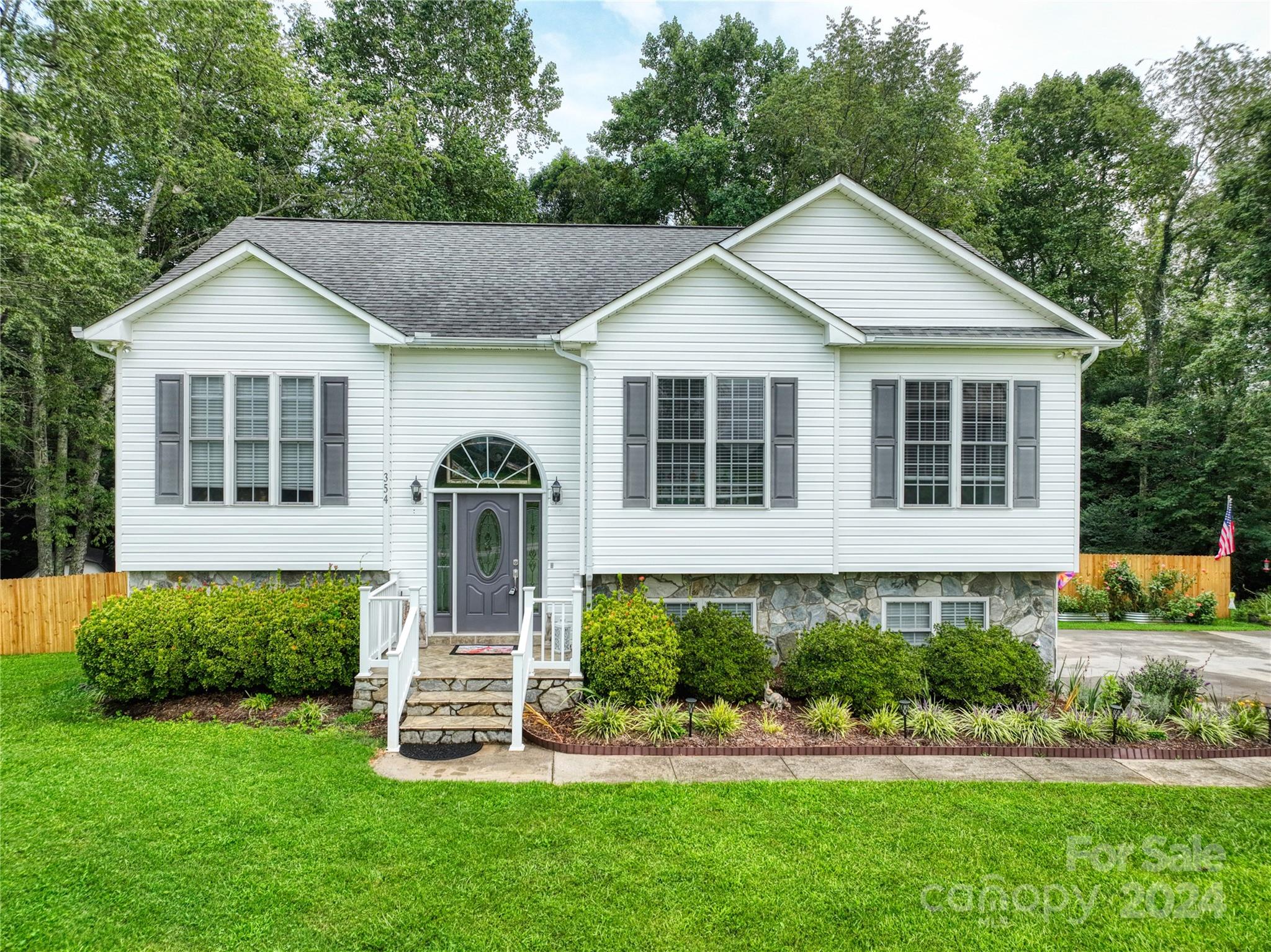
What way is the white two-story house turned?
toward the camera

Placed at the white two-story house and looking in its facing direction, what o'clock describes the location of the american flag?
The american flag is roughly at 8 o'clock from the white two-story house.

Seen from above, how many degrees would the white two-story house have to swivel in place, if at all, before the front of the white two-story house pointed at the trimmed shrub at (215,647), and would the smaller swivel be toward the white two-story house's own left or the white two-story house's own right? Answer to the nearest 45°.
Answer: approximately 90° to the white two-story house's own right

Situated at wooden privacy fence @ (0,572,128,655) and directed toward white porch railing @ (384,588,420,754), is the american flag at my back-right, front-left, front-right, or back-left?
front-left

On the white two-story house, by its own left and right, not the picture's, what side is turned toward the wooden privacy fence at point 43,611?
right

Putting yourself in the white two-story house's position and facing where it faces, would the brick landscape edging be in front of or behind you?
in front

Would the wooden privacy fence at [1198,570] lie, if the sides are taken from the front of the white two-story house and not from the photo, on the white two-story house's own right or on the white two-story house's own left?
on the white two-story house's own left
